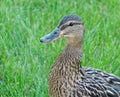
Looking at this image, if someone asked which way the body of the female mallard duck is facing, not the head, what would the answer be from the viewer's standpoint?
to the viewer's left
